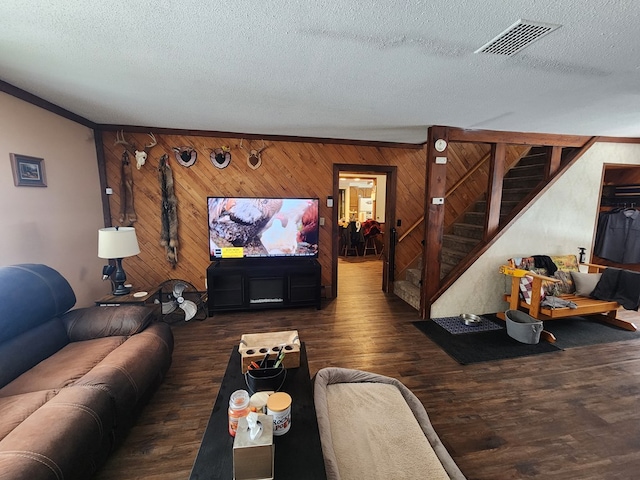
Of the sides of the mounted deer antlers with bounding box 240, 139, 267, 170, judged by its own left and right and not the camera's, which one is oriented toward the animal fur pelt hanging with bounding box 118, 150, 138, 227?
right

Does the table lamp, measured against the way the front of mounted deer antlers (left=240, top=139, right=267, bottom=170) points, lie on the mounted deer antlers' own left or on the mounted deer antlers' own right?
on the mounted deer antlers' own right

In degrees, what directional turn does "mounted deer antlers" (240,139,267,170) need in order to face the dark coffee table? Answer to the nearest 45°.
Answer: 0° — it already faces it

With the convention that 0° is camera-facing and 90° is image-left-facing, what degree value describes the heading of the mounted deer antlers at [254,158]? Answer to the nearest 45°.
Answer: approximately 0°

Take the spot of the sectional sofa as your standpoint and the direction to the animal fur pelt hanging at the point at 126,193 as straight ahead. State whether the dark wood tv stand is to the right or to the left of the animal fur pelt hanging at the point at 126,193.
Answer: right

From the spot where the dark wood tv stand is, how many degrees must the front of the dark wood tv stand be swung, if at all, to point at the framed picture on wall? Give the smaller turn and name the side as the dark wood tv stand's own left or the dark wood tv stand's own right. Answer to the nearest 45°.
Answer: approximately 90° to the dark wood tv stand's own right

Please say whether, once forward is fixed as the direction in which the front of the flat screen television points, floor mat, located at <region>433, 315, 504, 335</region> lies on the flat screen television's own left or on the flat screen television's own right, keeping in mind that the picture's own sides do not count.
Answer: on the flat screen television's own left

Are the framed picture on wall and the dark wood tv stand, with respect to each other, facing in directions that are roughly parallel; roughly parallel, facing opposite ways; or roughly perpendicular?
roughly perpendicular

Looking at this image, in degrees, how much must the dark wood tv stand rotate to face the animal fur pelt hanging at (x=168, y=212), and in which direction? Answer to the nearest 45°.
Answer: approximately 90° to its right

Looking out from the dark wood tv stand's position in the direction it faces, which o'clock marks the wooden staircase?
The wooden staircase is roughly at 9 o'clock from the dark wood tv stand.

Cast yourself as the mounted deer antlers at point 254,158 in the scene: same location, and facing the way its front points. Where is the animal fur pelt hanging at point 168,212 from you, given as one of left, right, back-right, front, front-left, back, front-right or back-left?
right

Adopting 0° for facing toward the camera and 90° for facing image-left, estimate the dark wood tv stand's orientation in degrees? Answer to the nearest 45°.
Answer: approximately 0°
